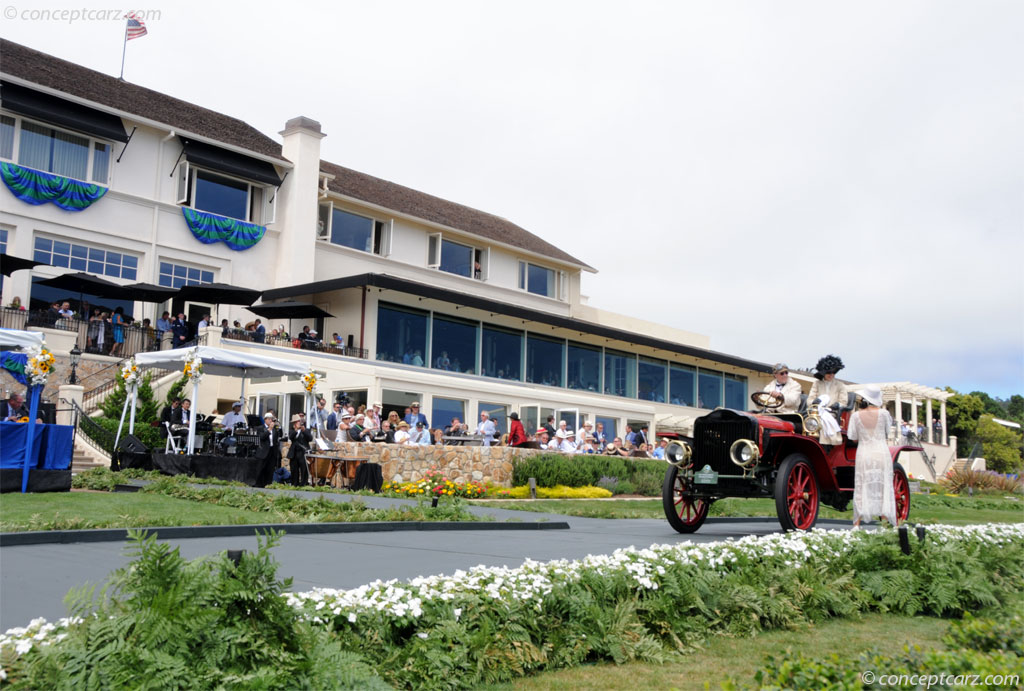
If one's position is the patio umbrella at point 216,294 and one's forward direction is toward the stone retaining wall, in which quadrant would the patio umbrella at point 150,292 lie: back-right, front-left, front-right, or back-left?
back-right

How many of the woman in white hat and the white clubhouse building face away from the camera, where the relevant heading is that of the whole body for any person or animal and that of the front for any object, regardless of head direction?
1

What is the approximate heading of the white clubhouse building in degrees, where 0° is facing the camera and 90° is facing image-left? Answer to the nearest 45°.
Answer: approximately 315°

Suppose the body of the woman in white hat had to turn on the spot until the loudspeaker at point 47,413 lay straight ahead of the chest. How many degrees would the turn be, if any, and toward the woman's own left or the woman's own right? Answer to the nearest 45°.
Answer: approximately 90° to the woman's own left

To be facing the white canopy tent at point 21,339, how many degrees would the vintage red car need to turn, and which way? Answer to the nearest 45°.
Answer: approximately 45° to its right

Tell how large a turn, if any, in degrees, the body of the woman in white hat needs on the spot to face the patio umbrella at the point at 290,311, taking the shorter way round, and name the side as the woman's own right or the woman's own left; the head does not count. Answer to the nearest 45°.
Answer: approximately 45° to the woman's own left

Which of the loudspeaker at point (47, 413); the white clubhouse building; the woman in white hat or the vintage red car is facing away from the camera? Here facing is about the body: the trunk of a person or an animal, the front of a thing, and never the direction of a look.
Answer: the woman in white hat

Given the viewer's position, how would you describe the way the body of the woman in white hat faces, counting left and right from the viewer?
facing away from the viewer

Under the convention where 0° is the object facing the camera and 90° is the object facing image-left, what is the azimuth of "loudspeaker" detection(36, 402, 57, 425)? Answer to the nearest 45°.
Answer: approximately 315°
